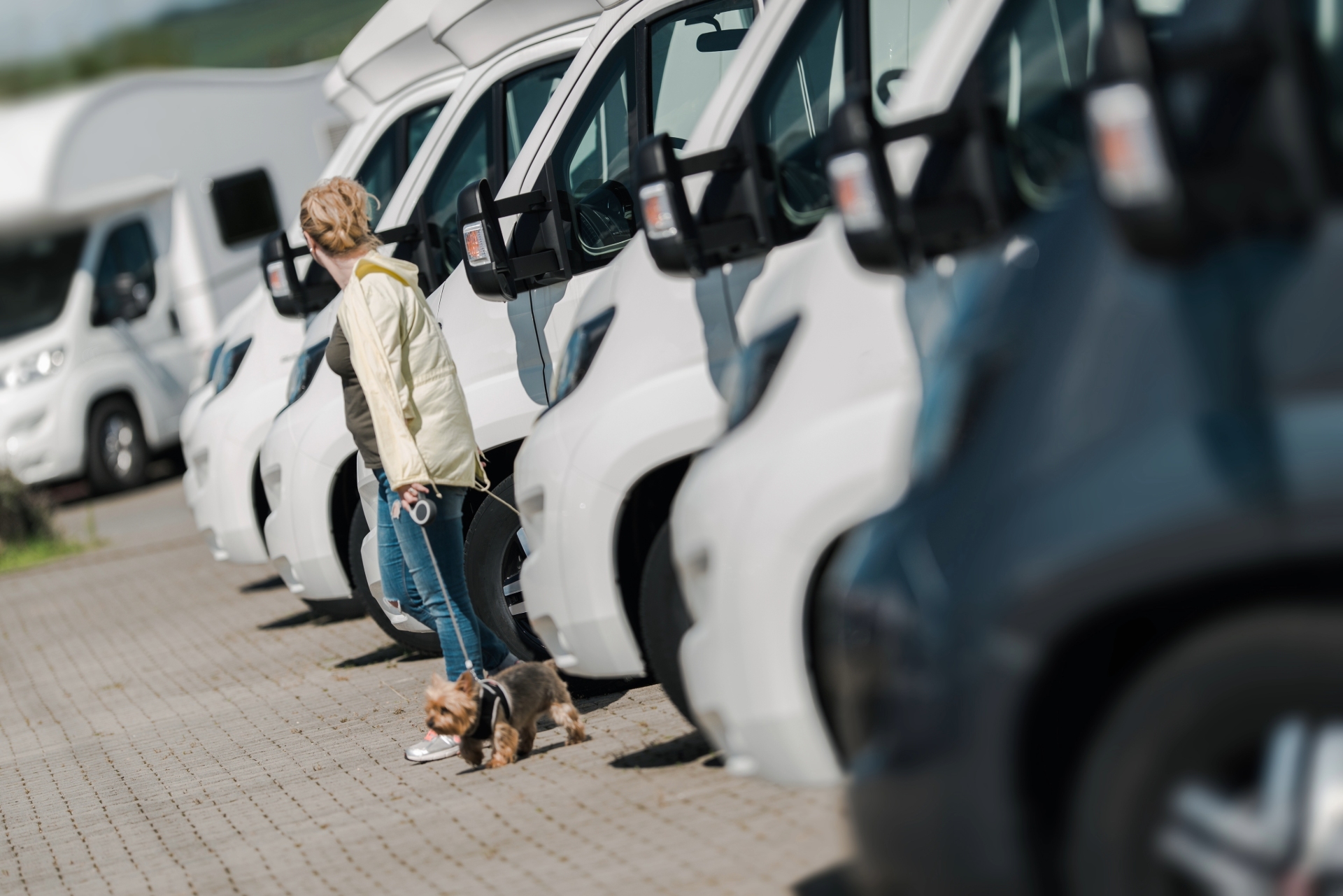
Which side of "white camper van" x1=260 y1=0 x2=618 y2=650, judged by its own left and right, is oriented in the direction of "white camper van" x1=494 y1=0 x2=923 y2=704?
left

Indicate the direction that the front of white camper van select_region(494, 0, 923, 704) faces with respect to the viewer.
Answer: facing to the left of the viewer

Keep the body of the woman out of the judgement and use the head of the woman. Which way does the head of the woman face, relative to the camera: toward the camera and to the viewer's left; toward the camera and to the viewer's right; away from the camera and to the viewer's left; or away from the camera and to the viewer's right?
away from the camera and to the viewer's left

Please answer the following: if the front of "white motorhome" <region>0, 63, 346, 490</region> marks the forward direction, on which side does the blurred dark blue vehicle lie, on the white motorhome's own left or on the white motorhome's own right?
on the white motorhome's own left

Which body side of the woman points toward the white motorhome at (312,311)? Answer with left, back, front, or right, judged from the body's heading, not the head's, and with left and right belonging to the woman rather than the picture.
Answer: right

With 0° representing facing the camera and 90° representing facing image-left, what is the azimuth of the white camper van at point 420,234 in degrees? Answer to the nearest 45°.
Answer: approximately 90°

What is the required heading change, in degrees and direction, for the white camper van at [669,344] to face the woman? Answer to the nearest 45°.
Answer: approximately 45° to its right

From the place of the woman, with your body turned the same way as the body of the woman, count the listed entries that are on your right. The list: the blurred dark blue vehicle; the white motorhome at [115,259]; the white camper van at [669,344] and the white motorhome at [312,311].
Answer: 2

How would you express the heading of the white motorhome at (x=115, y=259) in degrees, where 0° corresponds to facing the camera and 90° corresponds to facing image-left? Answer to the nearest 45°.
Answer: approximately 45°

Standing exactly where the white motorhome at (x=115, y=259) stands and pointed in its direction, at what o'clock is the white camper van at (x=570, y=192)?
The white camper van is roughly at 10 o'clock from the white motorhome.

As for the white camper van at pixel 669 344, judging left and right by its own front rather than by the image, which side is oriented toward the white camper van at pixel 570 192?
right

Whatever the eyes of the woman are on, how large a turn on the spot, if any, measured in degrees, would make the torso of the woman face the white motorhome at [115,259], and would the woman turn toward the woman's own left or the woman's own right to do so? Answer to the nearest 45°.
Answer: approximately 90° to the woman's own right
